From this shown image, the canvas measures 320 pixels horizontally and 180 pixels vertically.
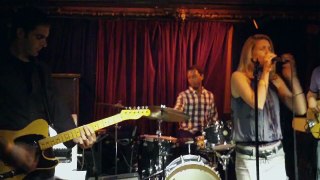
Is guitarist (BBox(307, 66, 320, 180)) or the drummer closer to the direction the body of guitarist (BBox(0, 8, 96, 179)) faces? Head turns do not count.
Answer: the guitarist

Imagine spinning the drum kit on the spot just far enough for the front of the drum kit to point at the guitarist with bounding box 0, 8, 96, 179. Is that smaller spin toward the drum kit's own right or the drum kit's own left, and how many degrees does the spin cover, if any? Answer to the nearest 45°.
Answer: approximately 45° to the drum kit's own right

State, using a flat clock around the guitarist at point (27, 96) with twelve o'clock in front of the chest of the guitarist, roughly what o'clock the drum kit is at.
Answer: The drum kit is roughly at 9 o'clock from the guitarist.

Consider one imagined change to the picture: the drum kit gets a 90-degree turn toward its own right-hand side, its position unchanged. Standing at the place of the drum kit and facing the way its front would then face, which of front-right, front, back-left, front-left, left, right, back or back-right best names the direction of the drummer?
right

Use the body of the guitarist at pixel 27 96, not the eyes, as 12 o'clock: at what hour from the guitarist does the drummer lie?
The drummer is roughly at 9 o'clock from the guitarist.

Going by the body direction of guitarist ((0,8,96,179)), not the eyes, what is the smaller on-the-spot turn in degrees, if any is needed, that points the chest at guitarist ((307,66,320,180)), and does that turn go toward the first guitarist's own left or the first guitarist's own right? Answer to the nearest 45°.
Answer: approximately 45° to the first guitarist's own left

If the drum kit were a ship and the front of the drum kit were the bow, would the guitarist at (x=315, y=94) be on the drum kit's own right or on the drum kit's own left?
on the drum kit's own left

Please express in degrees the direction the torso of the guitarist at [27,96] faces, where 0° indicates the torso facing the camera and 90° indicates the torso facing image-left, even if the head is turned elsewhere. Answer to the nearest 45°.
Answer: approximately 315°

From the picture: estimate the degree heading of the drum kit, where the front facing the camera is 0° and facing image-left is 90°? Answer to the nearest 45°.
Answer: approximately 0°
